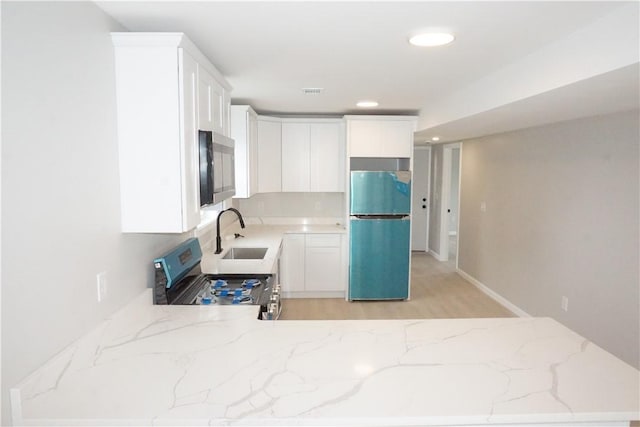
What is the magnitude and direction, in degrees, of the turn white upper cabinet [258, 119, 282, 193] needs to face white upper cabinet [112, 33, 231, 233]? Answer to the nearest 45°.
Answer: approximately 45° to its right

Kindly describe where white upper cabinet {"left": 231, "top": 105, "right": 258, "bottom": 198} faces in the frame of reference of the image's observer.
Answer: facing to the right of the viewer

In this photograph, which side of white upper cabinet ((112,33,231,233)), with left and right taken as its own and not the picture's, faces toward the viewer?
right

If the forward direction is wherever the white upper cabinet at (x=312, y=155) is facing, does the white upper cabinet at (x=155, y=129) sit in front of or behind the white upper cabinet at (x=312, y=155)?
in front

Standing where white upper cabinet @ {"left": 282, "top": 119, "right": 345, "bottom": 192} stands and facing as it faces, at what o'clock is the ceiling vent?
The ceiling vent is roughly at 12 o'clock from the white upper cabinet.

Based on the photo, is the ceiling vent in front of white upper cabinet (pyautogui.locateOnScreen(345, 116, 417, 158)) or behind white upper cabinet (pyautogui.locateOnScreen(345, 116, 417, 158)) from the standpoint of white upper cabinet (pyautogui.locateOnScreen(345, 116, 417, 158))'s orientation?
in front

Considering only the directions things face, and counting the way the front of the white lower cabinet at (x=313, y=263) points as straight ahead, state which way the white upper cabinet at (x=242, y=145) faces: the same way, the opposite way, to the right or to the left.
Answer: to the left

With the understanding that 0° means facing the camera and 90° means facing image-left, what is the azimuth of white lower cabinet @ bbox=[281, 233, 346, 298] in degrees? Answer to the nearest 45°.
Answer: approximately 0°

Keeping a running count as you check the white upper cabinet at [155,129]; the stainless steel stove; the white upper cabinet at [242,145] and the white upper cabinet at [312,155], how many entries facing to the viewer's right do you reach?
3

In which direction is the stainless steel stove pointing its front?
to the viewer's right
